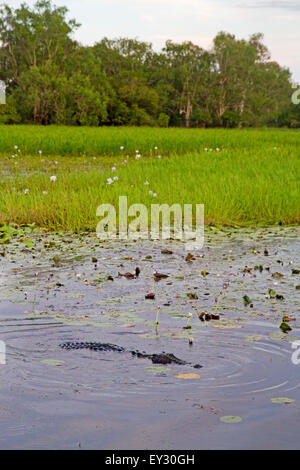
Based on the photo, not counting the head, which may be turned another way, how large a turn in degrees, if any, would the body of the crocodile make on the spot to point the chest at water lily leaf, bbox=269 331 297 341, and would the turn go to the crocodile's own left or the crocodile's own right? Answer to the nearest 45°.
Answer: approximately 45° to the crocodile's own left

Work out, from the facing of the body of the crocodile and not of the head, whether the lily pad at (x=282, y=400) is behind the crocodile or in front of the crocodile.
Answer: in front

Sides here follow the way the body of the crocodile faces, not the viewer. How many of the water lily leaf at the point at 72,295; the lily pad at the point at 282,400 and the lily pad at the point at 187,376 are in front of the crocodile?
2

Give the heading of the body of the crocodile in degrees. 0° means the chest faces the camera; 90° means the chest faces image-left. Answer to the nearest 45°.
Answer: approximately 315°

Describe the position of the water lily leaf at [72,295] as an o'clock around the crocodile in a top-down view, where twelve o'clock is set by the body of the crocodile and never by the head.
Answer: The water lily leaf is roughly at 7 o'clock from the crocodile.

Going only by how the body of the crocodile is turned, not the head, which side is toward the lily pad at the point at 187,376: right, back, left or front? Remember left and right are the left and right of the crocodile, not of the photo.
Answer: front
